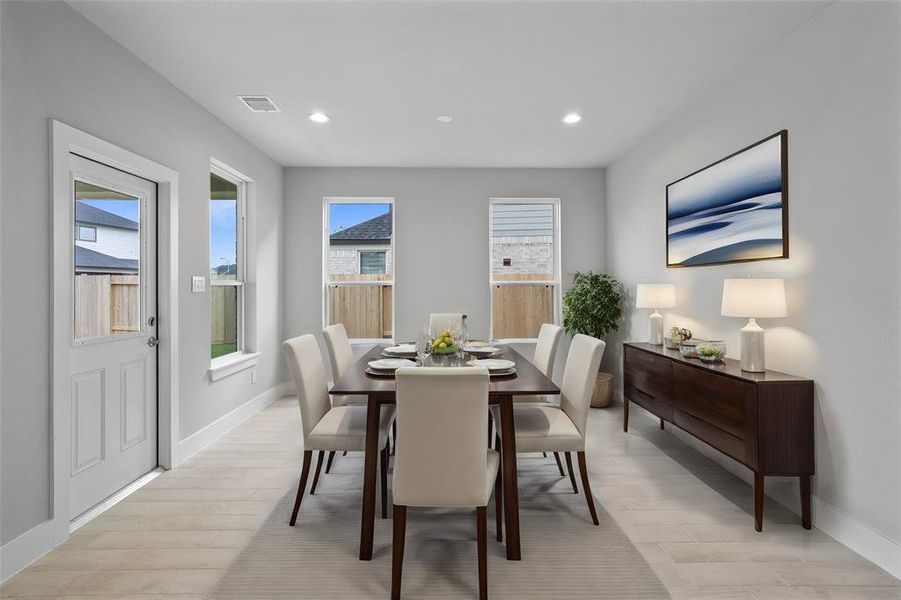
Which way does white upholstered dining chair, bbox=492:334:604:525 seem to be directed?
to the viewer's left

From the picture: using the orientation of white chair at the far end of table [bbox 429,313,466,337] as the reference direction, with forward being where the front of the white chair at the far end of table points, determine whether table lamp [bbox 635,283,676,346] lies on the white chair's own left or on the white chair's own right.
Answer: on the white chair's own left

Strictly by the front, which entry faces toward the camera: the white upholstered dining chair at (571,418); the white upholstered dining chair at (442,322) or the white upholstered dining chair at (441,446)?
the white upholstered dining chair at (442,322)

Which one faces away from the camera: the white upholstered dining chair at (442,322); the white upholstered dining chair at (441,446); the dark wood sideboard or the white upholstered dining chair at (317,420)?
the white upholstered dining chair at (441,446)

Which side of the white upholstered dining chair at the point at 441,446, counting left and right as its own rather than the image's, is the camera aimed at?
back

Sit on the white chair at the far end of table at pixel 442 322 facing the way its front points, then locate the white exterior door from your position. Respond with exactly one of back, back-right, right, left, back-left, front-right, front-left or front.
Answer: front-right

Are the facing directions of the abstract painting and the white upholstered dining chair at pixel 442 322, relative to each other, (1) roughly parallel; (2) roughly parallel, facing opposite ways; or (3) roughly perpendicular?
roughly perpendicular

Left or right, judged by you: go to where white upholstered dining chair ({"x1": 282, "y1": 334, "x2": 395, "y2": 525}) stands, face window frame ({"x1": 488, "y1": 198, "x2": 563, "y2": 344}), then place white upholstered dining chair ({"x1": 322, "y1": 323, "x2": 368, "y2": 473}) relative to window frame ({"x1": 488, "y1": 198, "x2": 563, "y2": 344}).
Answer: left

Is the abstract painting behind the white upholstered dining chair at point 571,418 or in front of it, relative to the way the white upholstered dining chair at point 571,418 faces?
behind

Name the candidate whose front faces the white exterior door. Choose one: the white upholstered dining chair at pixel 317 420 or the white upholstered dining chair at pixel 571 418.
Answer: the white upholstered dining chair at pixel 571 418

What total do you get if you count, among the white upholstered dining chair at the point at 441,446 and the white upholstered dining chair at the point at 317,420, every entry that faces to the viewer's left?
0

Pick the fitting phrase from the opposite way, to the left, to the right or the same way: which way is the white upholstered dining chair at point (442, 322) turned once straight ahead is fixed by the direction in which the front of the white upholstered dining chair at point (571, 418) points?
to the left

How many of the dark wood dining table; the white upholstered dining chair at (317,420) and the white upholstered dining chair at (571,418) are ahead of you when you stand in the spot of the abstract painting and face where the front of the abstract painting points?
3

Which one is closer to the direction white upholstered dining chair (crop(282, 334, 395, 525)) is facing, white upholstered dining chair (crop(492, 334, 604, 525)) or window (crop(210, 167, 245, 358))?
the white upholstered dining chair

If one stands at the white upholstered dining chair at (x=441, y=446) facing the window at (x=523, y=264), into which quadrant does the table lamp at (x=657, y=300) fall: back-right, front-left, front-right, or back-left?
front-right

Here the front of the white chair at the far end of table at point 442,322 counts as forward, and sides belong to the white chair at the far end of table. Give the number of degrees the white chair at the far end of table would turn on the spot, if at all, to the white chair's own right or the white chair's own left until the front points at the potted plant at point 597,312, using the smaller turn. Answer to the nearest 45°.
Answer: approximately 90° to the white chair's own left

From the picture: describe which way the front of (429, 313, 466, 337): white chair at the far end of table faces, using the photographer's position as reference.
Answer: facing the viewer

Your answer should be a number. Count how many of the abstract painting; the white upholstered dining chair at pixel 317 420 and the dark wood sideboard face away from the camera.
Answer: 0

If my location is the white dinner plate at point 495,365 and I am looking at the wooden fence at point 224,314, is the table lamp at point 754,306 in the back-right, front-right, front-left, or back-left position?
back-right

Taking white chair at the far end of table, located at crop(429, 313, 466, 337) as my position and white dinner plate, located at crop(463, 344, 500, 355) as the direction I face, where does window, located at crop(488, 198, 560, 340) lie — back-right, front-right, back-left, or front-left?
back-left

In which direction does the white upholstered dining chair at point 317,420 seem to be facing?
to the viewer's right

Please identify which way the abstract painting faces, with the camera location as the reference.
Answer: facing the viewer and to the left of the viewer
